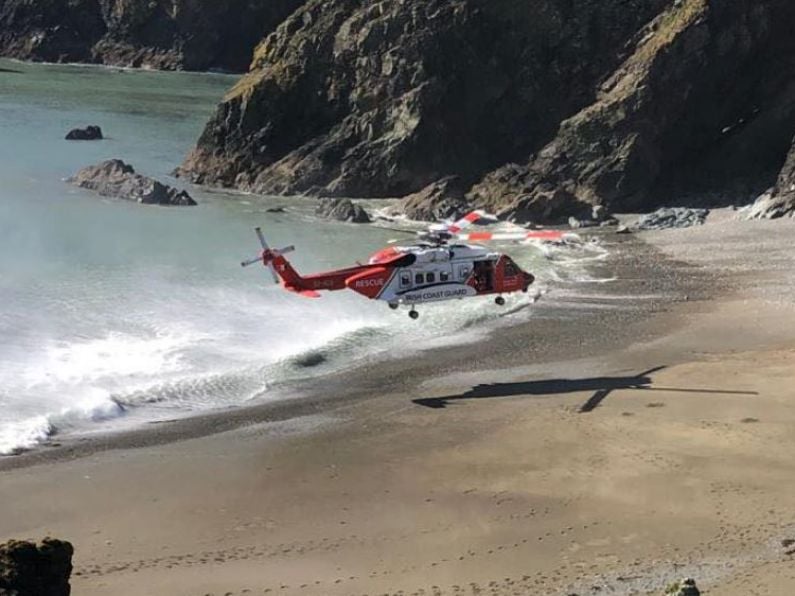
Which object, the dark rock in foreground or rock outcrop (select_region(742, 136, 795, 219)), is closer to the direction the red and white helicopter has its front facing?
the rock outcrop

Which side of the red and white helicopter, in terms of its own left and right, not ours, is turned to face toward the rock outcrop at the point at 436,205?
left

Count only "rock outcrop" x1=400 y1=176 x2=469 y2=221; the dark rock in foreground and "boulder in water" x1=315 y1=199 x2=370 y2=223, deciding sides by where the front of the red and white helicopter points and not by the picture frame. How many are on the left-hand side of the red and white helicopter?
2

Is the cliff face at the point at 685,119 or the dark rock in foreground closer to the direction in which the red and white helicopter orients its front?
the cliff face

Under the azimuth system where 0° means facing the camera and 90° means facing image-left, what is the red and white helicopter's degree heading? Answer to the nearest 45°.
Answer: approximately 270°

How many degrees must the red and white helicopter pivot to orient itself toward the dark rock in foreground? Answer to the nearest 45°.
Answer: approximately 90° to its right

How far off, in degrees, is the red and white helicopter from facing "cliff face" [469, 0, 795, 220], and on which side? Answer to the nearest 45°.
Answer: approximately 45° to its left
